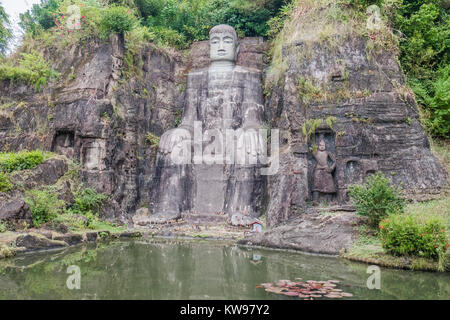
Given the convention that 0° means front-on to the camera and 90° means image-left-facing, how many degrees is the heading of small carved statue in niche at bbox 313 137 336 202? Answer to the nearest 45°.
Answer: approximately 0°

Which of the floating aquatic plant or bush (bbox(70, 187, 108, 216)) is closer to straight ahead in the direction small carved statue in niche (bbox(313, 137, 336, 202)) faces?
the floating aquatic plant

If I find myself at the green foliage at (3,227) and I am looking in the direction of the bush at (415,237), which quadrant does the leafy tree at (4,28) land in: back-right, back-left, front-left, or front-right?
back-left

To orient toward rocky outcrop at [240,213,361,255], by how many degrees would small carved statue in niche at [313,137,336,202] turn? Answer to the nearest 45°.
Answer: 0° — it already faces it

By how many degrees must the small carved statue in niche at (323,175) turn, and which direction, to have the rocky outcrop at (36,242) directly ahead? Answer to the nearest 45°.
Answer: approximately 45° to its right

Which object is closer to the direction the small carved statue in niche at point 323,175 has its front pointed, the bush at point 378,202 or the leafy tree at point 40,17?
the bush

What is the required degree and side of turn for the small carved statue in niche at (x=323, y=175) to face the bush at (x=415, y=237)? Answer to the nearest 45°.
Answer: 0° — it already faces it

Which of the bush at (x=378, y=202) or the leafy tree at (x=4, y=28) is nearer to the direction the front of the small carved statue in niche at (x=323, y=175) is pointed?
the bush

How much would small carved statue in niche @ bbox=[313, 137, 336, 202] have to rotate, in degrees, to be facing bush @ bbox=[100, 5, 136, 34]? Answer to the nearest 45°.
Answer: approximately 90° to its right
